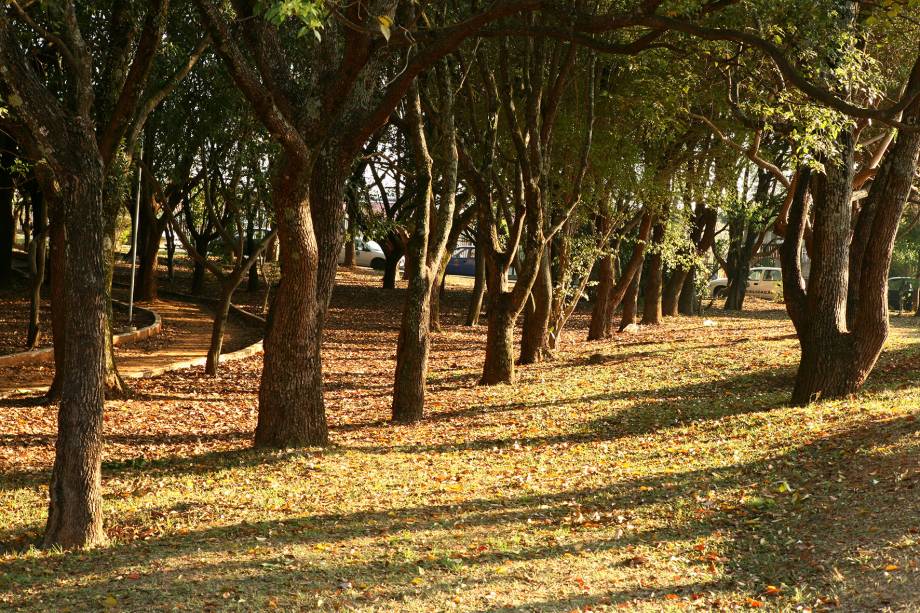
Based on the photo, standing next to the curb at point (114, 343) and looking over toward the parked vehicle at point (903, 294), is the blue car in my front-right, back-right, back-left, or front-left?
front-left

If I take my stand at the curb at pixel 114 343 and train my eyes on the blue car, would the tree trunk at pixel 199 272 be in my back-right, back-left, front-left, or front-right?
front-left

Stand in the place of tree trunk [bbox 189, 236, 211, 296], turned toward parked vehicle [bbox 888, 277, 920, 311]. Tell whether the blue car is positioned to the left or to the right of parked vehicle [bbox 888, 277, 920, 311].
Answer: left

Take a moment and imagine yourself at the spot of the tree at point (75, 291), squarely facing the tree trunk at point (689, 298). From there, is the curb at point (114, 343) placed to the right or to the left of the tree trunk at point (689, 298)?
left
